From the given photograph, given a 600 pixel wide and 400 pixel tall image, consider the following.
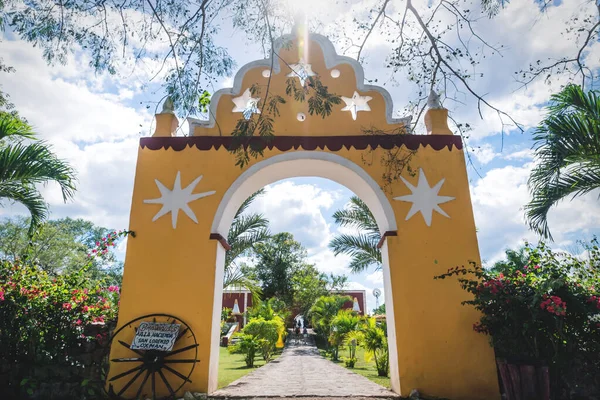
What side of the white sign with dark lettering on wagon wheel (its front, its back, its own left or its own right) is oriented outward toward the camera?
front

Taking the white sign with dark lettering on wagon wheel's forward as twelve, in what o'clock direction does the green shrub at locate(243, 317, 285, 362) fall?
The green shrub is roughly at 7 o'clock from the white sign with dark lettering on wagon wheel.

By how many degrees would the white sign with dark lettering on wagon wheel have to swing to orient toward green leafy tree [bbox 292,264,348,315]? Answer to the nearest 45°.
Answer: approximately 135° to its left

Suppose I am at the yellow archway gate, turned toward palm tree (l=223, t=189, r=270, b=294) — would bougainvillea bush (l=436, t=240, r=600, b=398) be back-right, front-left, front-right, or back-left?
back-right

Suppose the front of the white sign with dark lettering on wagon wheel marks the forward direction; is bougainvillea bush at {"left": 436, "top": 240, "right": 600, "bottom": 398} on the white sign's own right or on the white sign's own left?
on the white sign's own left

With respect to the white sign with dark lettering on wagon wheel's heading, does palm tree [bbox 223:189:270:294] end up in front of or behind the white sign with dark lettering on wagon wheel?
behind

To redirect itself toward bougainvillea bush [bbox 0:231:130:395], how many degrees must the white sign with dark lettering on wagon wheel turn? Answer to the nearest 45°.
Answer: approximately 135° to its right
